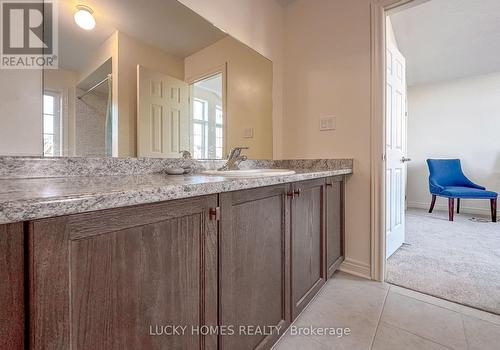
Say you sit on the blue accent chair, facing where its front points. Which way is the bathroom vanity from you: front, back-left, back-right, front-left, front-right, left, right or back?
front-right

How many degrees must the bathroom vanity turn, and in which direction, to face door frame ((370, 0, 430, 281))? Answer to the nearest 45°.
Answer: approximately 90° to its left

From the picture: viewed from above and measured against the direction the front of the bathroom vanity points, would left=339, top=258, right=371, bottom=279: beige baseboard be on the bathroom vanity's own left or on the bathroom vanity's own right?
on the bathroom vanity's own left

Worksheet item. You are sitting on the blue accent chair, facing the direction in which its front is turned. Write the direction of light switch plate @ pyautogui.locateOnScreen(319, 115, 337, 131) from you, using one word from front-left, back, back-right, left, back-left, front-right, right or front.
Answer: front-right

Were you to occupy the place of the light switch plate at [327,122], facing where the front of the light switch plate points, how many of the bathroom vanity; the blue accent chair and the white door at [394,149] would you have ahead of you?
1

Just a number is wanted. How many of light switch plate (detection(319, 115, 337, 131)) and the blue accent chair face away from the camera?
0

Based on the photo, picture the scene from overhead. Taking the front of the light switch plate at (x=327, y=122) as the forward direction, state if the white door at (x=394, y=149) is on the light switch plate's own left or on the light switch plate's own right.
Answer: on the light switch plate's own left

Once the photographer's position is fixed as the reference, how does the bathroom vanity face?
facing the viewer and to the right of the viewer

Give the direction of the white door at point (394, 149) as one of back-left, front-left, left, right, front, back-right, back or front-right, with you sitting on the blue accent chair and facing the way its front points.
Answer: front-right

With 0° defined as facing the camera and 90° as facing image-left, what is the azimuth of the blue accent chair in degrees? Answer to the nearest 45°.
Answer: approximately 315°

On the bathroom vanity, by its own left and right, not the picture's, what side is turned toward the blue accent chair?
left

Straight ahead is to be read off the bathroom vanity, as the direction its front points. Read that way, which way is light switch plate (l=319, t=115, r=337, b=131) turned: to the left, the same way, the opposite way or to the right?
to the right
